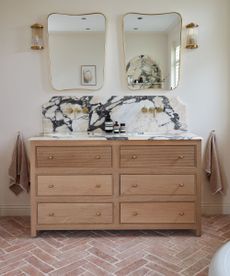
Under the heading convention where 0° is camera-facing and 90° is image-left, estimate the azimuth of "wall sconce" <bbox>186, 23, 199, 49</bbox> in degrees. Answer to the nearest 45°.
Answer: approximately 0°

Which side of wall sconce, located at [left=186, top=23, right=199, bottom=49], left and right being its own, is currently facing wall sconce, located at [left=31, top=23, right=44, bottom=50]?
right

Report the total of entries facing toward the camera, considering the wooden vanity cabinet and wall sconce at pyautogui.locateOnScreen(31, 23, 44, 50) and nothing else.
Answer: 2
